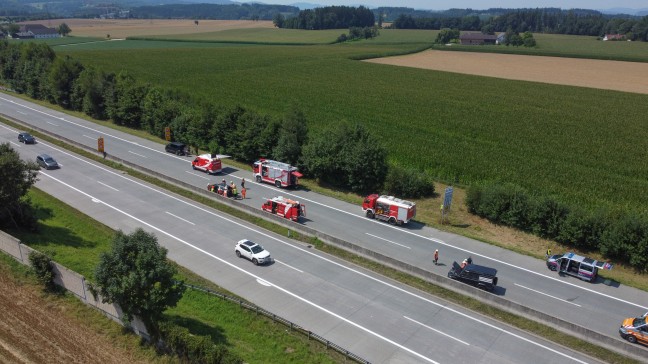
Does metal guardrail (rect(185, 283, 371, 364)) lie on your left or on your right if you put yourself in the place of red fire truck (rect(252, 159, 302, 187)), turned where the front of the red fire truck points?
on your left

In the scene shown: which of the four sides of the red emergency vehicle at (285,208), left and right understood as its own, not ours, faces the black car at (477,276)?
back

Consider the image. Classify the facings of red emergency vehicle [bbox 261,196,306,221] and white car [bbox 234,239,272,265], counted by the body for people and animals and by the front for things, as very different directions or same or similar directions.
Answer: very different directions

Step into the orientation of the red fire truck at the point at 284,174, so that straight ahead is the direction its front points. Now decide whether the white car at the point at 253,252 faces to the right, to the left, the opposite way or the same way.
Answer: the opposite way

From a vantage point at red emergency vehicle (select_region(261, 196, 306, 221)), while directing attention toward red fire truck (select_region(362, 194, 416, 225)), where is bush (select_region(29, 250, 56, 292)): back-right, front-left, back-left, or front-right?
back-right

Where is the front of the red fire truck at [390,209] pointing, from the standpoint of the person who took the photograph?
facing away from the viewer and to the left of the viewer

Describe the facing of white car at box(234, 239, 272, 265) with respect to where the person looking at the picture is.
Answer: facing the viewer and to the right of the viewer

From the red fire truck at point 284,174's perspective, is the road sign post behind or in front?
behind

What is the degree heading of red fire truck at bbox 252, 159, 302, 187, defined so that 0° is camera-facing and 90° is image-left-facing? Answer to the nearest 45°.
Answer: approximately 135°

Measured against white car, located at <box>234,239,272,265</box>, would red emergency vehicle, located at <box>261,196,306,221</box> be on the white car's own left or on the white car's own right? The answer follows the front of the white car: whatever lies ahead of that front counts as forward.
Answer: on the white car's own left

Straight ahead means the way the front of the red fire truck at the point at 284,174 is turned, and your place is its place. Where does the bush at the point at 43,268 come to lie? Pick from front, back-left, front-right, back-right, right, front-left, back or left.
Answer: left

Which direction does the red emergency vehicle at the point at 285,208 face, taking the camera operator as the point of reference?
facing away from the viewer and to the left of the viewer

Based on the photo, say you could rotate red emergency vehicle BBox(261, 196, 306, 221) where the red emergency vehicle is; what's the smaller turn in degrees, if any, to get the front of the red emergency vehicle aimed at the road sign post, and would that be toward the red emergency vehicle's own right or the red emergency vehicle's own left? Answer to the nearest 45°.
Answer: approximately 135° to the red emergency vehicle's own right

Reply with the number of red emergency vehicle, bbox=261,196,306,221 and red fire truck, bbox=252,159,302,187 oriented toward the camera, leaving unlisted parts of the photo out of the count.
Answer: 0

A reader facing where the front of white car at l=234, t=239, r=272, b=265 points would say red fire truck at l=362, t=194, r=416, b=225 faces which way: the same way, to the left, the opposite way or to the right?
the opposite way
